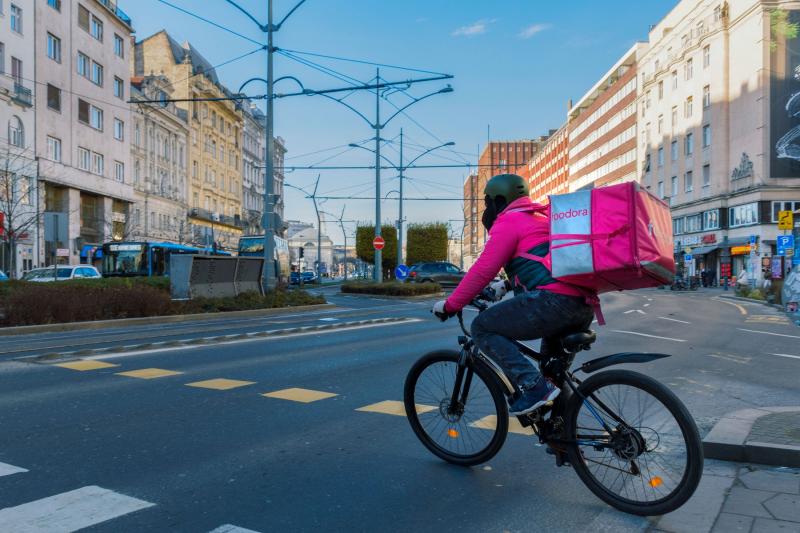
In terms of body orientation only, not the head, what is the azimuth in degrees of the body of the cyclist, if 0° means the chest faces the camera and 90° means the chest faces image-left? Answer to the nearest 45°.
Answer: approximately 135°

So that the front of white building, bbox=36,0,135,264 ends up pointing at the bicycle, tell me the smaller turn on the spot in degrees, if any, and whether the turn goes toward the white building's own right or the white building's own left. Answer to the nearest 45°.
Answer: approximately 45° to the white building's own right

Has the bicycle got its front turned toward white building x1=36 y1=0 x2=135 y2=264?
yes

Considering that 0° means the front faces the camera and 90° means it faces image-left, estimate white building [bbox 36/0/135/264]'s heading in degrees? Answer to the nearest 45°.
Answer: approximately 315°

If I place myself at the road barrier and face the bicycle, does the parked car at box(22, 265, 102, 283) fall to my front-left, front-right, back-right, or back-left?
back-right

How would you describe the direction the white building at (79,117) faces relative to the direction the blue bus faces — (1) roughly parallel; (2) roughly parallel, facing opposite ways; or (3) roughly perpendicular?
roughly perpendicular

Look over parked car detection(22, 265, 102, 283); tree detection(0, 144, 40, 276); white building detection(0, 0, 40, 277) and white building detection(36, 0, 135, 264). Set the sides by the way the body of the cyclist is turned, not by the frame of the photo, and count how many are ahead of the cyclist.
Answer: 4

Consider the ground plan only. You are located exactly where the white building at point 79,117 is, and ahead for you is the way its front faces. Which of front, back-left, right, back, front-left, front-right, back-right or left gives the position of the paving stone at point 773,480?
front-right

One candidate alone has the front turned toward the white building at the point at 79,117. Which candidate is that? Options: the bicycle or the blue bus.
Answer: the bicycle

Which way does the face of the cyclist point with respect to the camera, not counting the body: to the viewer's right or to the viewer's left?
to the viewer's left

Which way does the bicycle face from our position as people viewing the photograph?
facing away from the viewer and to the left of the viewer
